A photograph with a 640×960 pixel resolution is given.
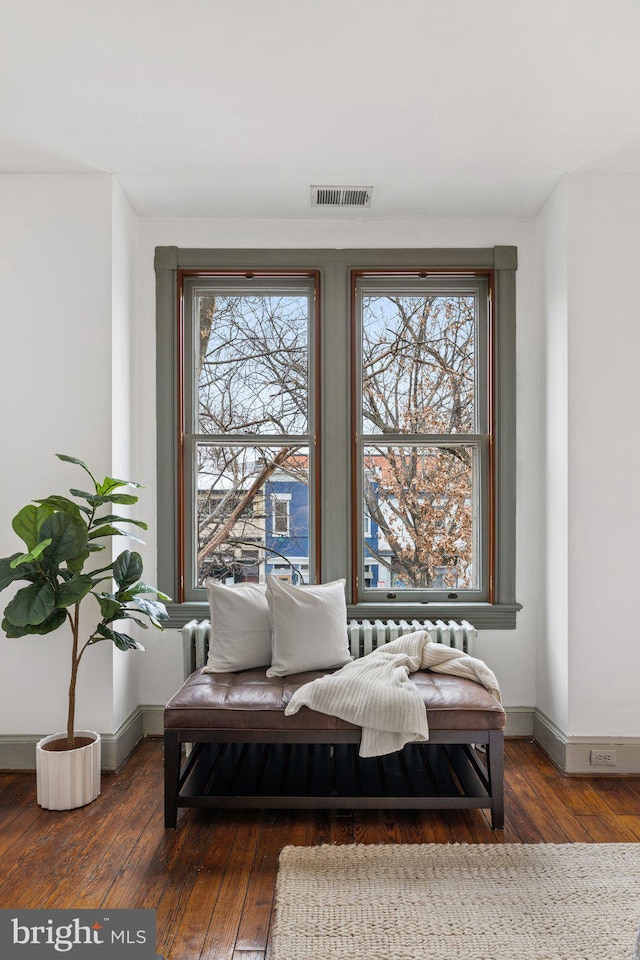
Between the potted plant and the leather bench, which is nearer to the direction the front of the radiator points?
the leather bench

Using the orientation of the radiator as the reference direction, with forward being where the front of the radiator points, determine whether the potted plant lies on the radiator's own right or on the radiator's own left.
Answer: on the radiator's own right

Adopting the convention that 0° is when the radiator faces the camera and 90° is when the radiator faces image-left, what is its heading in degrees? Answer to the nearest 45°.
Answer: approximately 0°

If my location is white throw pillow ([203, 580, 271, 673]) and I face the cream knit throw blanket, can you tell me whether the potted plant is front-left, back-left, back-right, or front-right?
back-right

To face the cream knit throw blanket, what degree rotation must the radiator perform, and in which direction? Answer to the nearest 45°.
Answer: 0° — it already faces it
